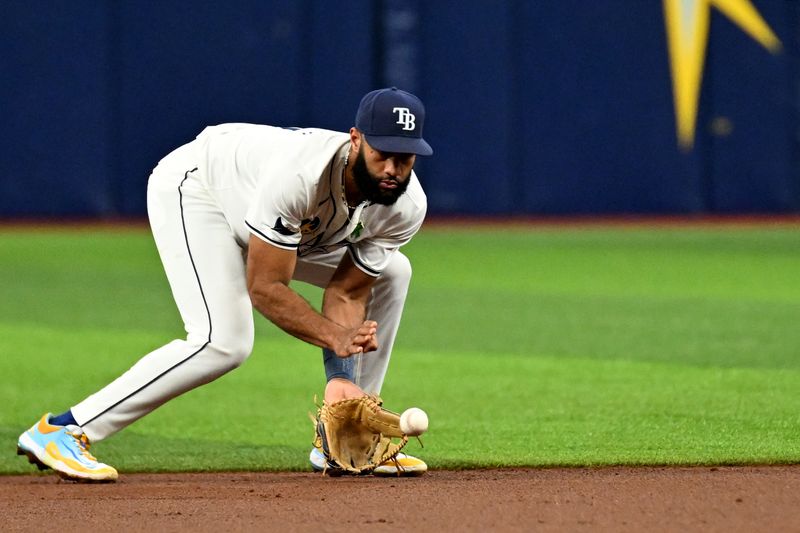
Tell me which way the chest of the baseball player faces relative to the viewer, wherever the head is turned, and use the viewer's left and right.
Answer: facing the viewer and to the right of the viewer

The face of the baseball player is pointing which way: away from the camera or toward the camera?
toward the camera
